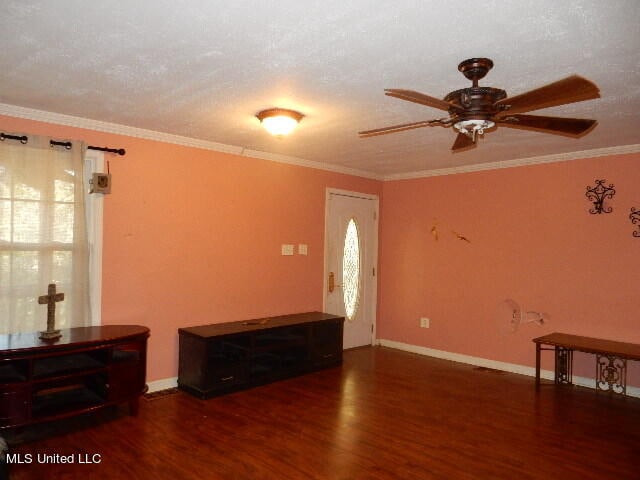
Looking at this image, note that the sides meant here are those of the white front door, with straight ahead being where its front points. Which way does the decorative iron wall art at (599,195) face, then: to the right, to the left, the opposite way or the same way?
to the right

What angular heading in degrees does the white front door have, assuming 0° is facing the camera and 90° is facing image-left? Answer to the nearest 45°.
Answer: approximately 315°
